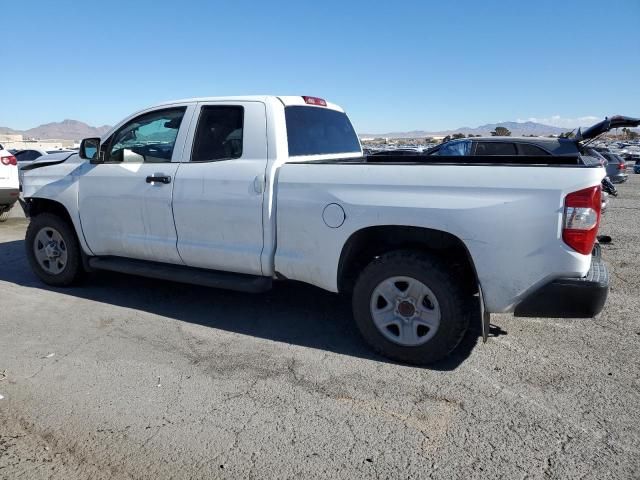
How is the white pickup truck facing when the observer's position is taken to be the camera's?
facing away from the viewer and to the left of the viewer

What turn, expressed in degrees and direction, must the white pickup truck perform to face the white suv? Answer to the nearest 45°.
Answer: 0° — it already faces it
